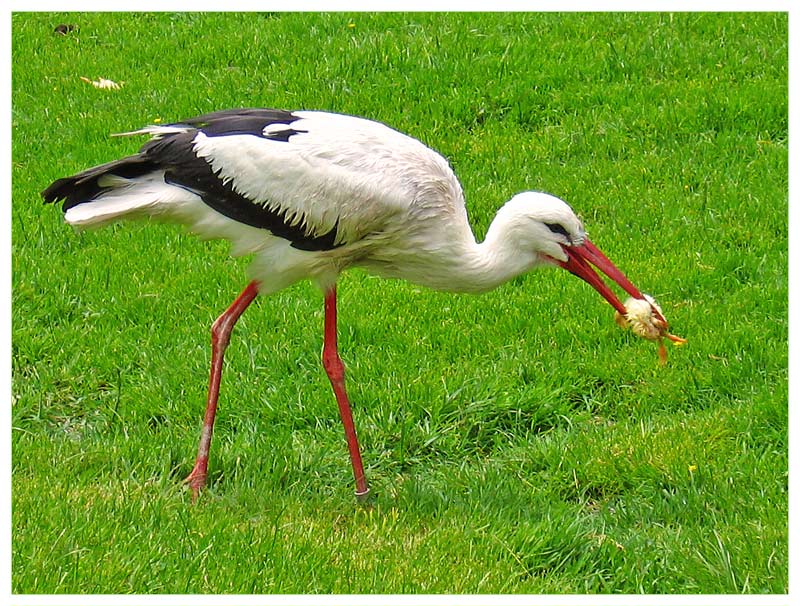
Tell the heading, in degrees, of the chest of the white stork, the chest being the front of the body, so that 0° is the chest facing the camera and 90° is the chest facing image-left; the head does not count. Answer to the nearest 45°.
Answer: approximately 270°
